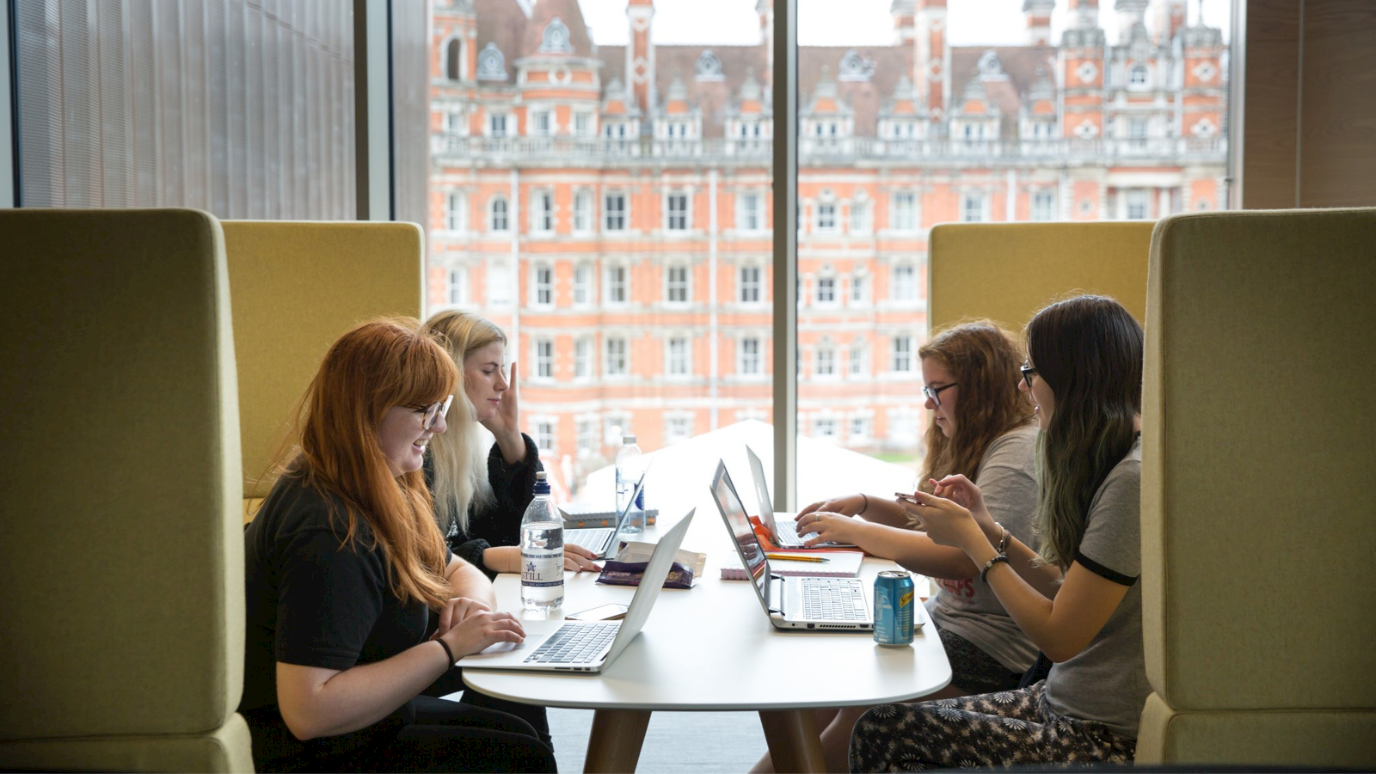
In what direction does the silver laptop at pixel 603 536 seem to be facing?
to the viewer's left

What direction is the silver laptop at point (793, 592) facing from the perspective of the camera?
to the viewer's right

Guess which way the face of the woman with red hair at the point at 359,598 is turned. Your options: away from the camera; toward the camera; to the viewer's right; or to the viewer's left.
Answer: to the viewer's right

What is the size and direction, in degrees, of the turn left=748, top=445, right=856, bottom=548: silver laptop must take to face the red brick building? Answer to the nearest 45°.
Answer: approximately 90° to its left

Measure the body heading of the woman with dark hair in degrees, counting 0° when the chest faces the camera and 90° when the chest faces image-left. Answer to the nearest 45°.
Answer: approximately 90°

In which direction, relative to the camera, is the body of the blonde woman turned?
to the viewer's right

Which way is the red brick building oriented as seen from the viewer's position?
toward the camera

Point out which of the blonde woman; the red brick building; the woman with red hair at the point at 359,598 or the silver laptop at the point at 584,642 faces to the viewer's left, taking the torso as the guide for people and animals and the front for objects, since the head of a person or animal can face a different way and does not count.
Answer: the silver laptop

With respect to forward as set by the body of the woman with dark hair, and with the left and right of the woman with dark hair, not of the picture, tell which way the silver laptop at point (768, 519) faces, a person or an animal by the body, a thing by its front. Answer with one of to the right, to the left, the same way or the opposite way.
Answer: the opposite way

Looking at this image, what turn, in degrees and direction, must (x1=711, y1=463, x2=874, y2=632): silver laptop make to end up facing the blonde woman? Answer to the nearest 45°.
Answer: approximately 135° to its left

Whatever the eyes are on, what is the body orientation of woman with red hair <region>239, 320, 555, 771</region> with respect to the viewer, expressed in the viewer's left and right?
facing to the right of the viewer

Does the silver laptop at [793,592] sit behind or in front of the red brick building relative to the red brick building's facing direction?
in front

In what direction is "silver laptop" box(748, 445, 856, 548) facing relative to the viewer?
to the viewer's right

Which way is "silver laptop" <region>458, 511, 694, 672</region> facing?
to the viewer's left
